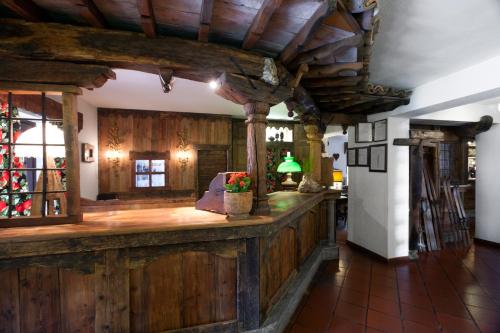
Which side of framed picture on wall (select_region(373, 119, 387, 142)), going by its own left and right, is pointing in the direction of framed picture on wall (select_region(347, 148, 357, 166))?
right

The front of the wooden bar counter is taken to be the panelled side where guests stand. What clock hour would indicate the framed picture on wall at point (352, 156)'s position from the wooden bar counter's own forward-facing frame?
The framed picture on wall is roughly at 8 o'clock from the wooden bar counter.

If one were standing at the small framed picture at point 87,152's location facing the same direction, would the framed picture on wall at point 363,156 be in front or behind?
in front

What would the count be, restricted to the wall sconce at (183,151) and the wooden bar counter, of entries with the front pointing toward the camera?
2

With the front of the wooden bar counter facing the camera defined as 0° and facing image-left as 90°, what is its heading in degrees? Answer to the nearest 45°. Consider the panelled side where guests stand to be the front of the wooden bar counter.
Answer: approximately 0°

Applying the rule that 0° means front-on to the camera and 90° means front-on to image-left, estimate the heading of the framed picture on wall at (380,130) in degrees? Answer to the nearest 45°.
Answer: approximately 45°

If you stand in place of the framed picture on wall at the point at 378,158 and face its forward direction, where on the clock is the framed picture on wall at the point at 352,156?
the framed picture on wall at the point at 352,156 is roughly at 3 o'clock from the framed picture on wall at the point at 378,158.

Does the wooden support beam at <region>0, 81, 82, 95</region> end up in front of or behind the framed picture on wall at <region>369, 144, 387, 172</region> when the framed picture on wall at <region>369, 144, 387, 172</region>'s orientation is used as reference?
in front

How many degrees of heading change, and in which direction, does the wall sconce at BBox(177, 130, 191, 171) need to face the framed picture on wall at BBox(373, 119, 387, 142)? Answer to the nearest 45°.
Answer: approximately 45° to its left
